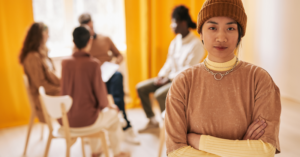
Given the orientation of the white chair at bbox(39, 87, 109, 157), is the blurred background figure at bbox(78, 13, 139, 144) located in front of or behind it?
in front

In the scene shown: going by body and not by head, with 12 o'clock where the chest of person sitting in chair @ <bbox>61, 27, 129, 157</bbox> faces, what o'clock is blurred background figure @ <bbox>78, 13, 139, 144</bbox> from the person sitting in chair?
The blurred background figure is roughly at 11 o'clock from the person sitting in chair.

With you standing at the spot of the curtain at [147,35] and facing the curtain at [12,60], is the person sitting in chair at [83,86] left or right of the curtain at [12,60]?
left

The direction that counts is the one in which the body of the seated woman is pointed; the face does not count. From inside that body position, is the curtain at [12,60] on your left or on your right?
on your left

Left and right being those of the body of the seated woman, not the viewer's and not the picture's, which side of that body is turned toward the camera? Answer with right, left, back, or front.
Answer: right

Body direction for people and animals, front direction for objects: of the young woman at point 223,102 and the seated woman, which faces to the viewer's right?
the seated woman

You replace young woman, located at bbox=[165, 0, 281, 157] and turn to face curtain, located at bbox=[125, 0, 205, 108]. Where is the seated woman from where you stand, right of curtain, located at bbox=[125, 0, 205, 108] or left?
left

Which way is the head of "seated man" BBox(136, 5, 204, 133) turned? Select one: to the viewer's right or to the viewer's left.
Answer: to the viewer's left

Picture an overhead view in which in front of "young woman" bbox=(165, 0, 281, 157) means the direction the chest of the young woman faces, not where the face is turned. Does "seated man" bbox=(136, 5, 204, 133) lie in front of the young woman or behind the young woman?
behind

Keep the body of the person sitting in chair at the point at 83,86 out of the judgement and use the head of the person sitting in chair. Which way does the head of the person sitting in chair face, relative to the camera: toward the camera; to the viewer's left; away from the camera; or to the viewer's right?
away from the camera

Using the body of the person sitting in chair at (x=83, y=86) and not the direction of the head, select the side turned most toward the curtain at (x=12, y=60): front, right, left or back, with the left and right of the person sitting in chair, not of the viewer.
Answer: left

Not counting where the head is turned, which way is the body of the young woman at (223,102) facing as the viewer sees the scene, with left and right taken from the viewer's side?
facing the viewer

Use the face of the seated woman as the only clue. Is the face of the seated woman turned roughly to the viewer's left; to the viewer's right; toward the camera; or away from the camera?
to the viewer's right

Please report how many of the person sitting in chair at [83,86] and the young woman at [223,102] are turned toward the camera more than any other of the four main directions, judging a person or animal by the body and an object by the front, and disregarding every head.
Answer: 1

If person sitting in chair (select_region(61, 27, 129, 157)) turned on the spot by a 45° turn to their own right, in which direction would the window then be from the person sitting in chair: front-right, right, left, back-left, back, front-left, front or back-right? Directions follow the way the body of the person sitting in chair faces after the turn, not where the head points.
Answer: left

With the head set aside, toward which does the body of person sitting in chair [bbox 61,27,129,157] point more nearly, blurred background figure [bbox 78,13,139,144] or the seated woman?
the blurred background figure

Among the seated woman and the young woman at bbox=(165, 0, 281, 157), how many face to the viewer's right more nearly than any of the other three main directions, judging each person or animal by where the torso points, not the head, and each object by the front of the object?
1

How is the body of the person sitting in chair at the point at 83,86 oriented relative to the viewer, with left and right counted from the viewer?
facing away from the viewer and to the right of the viewer

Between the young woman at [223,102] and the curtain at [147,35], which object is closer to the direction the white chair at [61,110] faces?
the curtain
